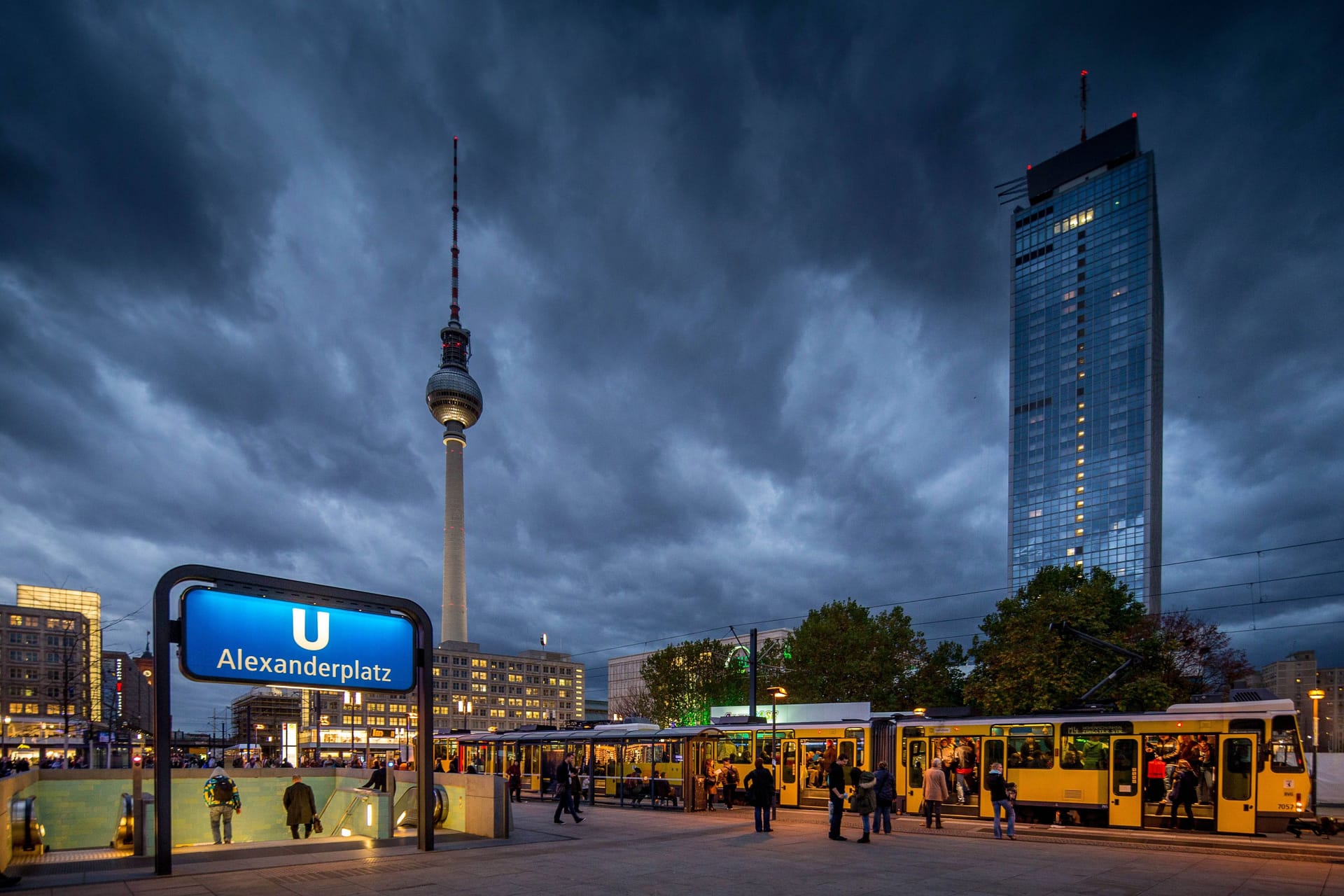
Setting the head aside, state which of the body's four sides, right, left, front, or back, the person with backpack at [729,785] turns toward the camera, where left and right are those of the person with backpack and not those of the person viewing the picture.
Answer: back

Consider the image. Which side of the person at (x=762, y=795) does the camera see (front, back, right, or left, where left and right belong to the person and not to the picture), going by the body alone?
back

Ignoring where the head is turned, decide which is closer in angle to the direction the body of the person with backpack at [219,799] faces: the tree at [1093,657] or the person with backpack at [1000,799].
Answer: the tree

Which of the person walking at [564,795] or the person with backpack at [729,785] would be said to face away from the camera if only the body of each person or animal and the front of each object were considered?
the person with backpack

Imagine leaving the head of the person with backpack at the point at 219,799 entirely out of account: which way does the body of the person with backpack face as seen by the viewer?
away from the camera
